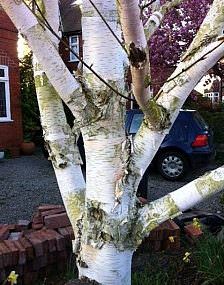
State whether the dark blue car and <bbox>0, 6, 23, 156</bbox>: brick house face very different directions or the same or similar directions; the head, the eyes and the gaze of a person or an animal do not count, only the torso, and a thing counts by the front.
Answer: very different directions

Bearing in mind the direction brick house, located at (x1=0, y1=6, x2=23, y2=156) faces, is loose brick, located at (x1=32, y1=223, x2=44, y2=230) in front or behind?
in front

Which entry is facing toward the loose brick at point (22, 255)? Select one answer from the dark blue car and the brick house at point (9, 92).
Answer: the brick house

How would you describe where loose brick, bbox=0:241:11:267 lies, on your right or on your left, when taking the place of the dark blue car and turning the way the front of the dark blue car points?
on your left

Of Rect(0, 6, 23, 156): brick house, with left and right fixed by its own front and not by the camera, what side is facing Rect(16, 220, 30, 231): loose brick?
front

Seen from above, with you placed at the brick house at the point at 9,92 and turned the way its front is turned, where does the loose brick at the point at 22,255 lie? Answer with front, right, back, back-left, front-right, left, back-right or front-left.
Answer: front

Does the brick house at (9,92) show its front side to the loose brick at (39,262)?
yes

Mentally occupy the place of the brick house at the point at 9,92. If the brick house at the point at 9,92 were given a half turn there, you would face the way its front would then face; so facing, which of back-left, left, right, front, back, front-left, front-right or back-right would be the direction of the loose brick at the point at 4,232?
back

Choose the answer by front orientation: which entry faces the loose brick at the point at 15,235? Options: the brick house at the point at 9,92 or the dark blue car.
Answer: the brick house

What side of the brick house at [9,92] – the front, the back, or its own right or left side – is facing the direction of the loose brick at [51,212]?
front

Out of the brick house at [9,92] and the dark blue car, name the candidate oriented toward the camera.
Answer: the brick house

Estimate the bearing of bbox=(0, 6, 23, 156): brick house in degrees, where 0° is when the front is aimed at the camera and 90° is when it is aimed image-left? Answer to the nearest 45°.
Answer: approximately 0°

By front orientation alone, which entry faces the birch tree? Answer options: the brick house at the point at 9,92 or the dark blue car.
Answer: the brick house

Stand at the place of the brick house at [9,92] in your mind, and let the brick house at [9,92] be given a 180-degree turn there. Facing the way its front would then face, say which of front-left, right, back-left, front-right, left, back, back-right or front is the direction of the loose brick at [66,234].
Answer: back

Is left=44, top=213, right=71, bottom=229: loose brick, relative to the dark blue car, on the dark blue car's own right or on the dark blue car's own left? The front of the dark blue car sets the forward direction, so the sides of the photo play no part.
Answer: on the dark blue car's own left

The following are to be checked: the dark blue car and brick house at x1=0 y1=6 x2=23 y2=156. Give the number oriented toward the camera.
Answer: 1
